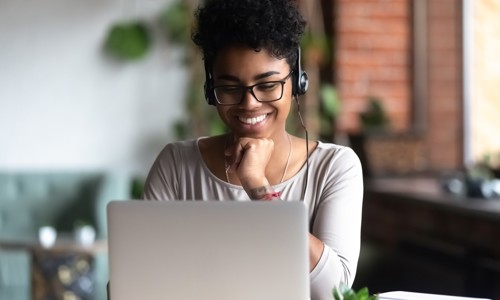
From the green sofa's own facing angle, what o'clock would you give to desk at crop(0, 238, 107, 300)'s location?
The desk is roughly at 12 o'clock from the green sofa.

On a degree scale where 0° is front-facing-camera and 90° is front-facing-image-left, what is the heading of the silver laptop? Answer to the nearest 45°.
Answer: approximately 180°

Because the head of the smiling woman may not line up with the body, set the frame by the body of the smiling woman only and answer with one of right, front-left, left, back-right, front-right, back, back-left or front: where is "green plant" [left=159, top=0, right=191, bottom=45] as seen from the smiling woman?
back

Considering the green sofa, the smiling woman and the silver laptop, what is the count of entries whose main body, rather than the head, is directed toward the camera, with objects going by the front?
2

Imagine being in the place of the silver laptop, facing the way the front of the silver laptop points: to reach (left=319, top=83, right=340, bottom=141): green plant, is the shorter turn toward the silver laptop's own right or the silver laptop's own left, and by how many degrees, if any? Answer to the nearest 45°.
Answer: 0° — it already faces it

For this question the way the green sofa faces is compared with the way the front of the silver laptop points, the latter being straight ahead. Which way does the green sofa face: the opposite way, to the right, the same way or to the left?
the opposite way

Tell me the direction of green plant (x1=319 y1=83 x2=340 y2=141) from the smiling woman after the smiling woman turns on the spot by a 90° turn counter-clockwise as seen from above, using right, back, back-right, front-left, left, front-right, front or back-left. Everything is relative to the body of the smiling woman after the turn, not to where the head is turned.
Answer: left

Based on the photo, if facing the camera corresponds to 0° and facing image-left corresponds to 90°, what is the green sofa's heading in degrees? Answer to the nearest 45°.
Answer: approximately 0°

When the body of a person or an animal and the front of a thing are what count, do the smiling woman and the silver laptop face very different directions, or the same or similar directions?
very different directions

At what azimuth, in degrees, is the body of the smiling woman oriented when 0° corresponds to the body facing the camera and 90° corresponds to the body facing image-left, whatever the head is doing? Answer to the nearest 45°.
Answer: approximately 0°

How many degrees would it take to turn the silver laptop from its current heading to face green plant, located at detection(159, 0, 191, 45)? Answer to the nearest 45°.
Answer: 0° — it already faces it
